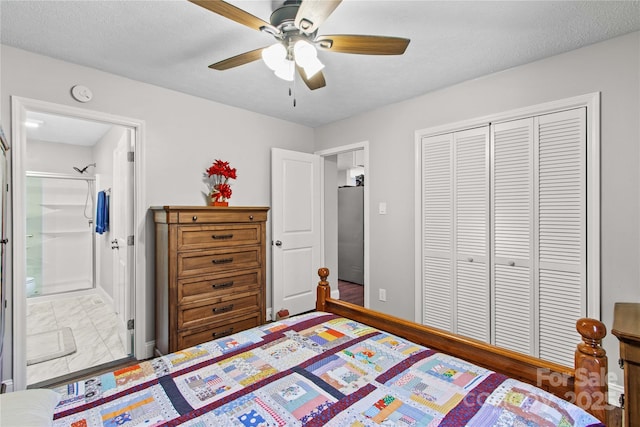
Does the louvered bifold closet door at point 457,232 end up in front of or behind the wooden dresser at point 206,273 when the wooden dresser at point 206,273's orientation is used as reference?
in front

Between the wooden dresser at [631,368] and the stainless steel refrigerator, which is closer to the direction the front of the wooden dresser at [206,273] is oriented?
the wooden dresser

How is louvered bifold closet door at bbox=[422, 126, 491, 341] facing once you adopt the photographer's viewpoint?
facing the viewer and to the left of the viewer

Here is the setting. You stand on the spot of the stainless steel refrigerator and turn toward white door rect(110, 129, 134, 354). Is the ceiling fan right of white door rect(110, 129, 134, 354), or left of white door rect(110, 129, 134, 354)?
left

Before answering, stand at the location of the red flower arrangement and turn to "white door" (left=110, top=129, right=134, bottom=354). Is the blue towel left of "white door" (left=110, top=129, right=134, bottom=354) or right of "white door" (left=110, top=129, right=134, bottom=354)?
right

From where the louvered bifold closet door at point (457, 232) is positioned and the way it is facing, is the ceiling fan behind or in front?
in front

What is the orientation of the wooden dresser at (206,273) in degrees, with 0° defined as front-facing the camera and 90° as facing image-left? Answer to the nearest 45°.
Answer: approximately 315°

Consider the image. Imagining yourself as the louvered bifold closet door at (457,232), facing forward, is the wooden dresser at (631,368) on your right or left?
on your left

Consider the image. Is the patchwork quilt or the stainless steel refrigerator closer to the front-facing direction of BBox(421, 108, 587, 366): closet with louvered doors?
the patchwork quilt
